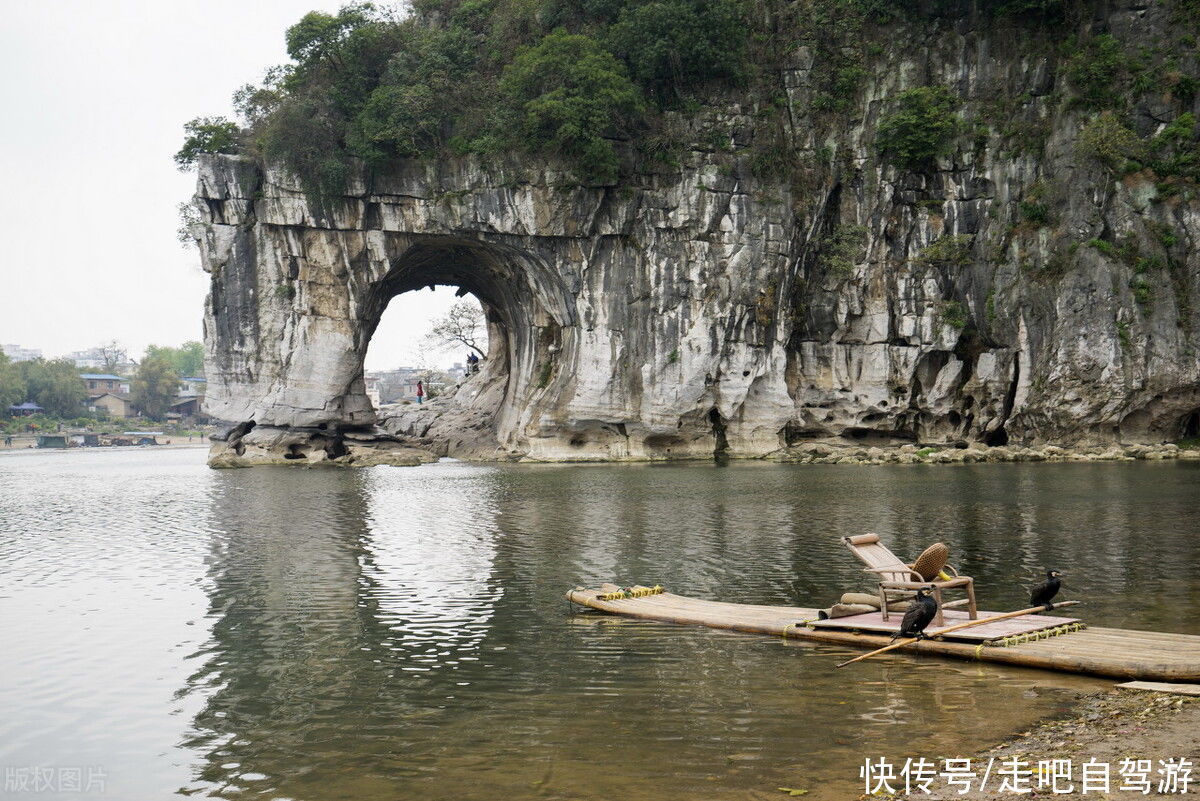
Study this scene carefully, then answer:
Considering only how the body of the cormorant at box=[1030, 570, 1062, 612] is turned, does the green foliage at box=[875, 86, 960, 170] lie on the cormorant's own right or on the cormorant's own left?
on the cormorant's own left

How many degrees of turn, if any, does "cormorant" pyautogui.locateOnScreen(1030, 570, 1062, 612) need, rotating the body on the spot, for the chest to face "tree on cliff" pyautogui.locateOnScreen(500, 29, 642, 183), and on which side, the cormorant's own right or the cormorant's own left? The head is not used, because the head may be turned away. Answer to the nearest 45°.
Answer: approximately 135° to the cormorant's own left

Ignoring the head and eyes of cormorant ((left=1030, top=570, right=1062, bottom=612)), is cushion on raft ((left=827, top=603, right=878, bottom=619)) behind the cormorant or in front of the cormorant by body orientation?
behind

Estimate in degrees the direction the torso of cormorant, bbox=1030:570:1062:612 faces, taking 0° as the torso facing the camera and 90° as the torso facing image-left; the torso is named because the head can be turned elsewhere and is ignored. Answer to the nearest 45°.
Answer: approximately 270°

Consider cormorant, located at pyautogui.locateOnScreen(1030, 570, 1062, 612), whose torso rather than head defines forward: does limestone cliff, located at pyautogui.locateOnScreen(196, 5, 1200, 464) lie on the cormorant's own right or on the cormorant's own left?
on the cormorant's own left

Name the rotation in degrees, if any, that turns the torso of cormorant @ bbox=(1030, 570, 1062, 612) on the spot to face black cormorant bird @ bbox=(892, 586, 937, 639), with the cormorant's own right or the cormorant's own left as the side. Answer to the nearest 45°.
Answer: approximately 135° to the cormorant's own right

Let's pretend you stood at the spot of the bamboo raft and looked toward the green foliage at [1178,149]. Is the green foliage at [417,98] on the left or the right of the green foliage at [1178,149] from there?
left

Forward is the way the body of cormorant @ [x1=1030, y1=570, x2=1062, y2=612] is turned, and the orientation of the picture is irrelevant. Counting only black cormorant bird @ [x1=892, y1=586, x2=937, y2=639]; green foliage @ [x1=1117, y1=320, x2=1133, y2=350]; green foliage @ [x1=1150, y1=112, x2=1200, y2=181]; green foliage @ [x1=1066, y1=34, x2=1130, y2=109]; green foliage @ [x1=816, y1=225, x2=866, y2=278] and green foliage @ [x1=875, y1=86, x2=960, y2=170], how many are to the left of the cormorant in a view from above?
5
